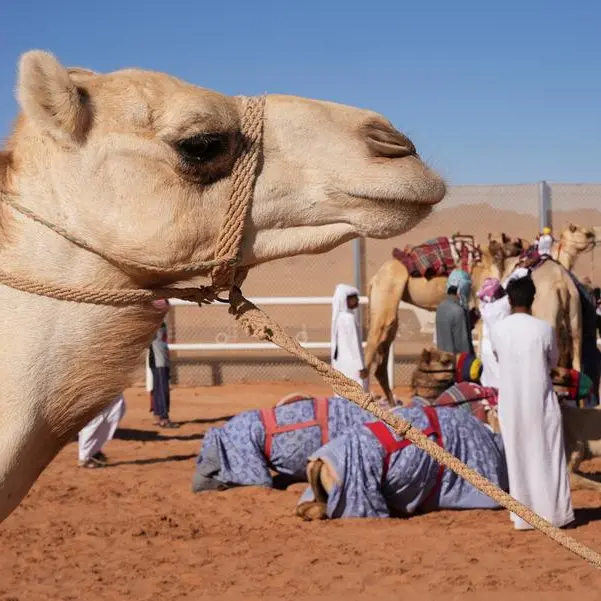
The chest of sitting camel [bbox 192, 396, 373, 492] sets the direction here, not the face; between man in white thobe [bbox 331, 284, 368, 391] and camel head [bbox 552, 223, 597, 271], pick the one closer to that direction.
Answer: the camel head

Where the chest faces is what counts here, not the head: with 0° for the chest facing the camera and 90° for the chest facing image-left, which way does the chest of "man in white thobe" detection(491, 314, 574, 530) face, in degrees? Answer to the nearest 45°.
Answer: approximately 180°

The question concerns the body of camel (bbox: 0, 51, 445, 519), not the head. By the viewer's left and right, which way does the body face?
facing to the right of the viewer

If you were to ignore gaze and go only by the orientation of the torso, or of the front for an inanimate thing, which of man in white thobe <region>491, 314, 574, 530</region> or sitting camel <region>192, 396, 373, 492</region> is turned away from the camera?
the man in white thobe

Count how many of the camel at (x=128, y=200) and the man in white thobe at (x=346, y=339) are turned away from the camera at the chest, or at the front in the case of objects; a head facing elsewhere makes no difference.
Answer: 0

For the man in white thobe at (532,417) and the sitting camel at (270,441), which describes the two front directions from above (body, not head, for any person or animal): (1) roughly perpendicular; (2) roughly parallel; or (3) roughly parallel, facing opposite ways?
roughly perpendicular

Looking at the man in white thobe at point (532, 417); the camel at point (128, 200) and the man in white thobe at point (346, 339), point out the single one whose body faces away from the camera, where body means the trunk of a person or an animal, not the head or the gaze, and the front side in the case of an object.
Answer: the man in white thobe at point (532, 417)

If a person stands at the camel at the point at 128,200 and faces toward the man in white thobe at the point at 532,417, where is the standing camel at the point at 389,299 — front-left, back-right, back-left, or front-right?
front-left

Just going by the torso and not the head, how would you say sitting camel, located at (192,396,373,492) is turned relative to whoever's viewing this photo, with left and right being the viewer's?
facing to the right of the viewer

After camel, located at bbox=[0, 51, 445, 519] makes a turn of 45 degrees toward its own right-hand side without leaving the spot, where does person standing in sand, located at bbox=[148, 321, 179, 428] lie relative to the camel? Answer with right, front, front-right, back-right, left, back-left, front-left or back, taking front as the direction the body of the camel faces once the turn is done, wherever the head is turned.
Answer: back-left

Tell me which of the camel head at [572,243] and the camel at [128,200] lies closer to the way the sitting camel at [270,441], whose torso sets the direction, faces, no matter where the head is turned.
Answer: the camel head
